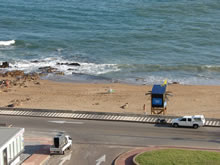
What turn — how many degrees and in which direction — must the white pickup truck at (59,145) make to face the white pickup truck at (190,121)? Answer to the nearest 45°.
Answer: approximately 45° to its right

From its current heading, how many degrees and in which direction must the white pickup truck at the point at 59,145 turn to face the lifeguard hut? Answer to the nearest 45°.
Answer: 0° — it already faces it

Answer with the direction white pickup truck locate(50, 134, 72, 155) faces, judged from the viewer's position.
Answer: facing away from the viewer and to the right of the viewer
